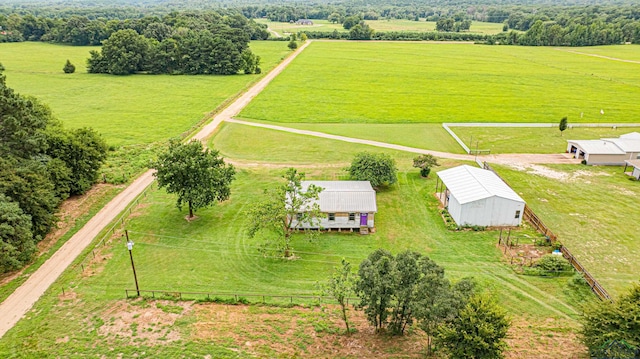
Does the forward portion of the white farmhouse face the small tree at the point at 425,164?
no

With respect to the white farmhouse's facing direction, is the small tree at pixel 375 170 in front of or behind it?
behind

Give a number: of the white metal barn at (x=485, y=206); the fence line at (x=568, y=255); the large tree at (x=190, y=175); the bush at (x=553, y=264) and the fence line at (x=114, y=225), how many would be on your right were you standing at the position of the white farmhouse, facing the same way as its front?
2

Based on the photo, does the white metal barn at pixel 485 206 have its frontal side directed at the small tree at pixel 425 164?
no

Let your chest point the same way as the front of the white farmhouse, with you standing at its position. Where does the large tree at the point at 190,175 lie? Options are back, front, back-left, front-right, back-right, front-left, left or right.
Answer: right

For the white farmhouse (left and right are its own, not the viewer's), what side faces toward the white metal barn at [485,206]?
left

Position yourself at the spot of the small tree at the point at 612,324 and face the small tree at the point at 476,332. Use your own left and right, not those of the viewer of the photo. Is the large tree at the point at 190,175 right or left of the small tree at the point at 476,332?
right

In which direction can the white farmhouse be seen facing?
toward the camera

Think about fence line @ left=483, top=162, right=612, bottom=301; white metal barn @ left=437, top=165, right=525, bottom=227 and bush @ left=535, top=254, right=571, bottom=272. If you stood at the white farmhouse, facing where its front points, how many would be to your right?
0

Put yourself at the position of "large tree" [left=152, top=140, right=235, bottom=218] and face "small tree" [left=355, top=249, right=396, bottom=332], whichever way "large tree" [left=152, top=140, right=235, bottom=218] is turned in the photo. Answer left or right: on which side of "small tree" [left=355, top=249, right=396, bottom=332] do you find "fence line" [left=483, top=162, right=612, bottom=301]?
left
